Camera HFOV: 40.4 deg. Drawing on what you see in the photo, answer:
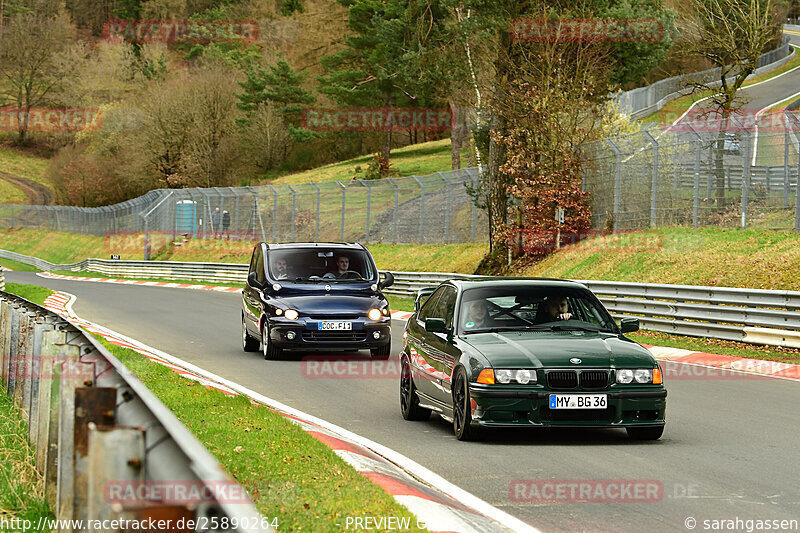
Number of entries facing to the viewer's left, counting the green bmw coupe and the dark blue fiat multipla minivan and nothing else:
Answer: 0

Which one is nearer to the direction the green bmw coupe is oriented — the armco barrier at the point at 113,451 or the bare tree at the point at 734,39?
the armco barrier

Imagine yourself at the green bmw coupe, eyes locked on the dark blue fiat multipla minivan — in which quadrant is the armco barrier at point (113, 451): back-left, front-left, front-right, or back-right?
back-left

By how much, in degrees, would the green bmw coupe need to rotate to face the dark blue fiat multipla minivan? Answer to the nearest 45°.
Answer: approximately 180°

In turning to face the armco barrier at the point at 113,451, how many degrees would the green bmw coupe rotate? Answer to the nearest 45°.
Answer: approximately 45° to its right

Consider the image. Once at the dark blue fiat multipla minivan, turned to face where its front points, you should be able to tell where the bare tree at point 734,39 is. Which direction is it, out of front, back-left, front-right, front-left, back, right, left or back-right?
back-left

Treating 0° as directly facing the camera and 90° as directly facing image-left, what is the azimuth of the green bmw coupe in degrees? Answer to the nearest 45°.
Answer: approximately 315°

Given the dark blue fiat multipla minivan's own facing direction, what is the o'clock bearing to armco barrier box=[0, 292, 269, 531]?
The armco barrier is roughly at 12 o'clock from the dark blue fiat multipla minivan.

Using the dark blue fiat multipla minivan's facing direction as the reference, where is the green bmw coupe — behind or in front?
in front

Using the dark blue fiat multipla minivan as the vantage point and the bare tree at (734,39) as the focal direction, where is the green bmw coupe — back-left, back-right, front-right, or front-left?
back-right

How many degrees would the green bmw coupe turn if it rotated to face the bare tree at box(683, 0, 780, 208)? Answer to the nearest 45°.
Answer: approximately 135° to its left

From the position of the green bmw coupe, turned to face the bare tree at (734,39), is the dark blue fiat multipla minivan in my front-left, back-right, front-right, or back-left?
front-left

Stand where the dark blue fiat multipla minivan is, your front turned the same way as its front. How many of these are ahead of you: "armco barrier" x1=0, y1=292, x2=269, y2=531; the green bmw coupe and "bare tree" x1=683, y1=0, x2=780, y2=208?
2

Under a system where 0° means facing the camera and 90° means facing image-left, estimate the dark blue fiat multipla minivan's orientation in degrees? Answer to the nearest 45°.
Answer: approximately 0°
